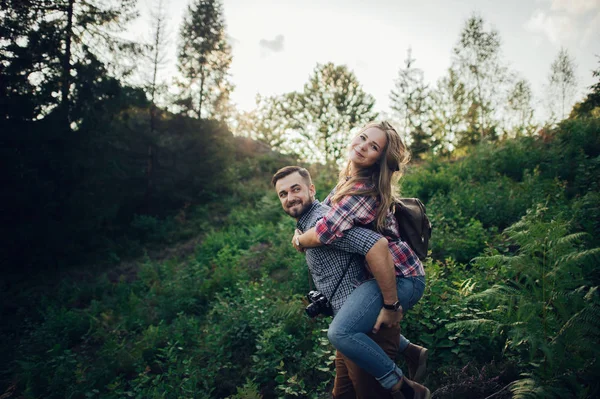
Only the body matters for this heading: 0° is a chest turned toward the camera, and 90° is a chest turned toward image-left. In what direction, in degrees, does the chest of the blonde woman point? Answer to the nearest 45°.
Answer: approximately 90°

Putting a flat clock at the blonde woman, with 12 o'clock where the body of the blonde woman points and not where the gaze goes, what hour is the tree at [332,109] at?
The tree is roughly at 3 o'clock from the blonde woman.

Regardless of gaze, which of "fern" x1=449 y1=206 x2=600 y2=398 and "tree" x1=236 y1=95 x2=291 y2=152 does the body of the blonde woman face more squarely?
the tree

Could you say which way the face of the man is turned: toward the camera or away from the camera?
toward the camera

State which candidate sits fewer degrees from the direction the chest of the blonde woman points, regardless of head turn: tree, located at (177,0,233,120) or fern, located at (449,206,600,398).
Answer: the tree

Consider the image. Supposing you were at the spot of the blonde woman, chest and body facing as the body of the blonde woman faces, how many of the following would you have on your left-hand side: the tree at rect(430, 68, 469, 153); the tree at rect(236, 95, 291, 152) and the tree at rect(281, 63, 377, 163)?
0

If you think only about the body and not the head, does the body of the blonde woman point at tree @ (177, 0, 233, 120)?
no

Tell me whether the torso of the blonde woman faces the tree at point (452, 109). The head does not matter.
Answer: no

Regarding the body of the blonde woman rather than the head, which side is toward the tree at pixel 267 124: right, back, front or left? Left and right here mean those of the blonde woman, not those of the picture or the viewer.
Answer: right
